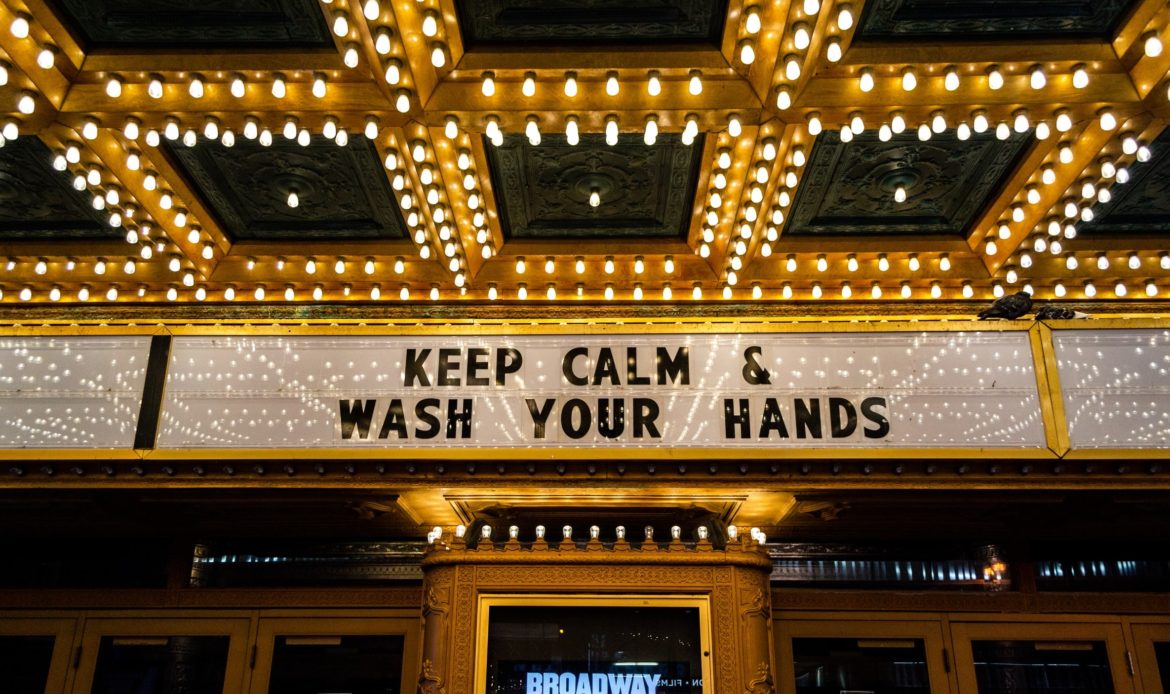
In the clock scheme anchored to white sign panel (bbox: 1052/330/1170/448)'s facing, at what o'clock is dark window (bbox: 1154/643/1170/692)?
The dark window is roughly at 6 o'clock from the white sign panel.

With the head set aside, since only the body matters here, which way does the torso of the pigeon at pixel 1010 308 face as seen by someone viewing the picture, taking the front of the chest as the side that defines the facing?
to the viewer's right

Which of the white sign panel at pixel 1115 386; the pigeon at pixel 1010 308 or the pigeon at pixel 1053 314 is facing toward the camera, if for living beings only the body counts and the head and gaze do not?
the white sign panel

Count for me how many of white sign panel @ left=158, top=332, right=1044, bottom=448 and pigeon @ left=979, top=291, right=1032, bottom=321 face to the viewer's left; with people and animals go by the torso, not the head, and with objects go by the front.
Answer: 0

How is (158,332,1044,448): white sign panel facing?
toward the camera

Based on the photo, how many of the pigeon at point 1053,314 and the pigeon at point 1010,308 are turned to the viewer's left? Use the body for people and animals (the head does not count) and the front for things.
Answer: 1

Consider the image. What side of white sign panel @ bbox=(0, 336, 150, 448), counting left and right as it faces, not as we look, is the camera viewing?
front

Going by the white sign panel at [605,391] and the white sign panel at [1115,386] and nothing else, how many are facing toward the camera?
2

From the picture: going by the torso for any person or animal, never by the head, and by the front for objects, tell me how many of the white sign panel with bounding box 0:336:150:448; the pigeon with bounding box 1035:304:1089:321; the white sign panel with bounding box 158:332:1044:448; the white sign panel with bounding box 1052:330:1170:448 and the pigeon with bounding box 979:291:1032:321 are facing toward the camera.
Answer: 3
